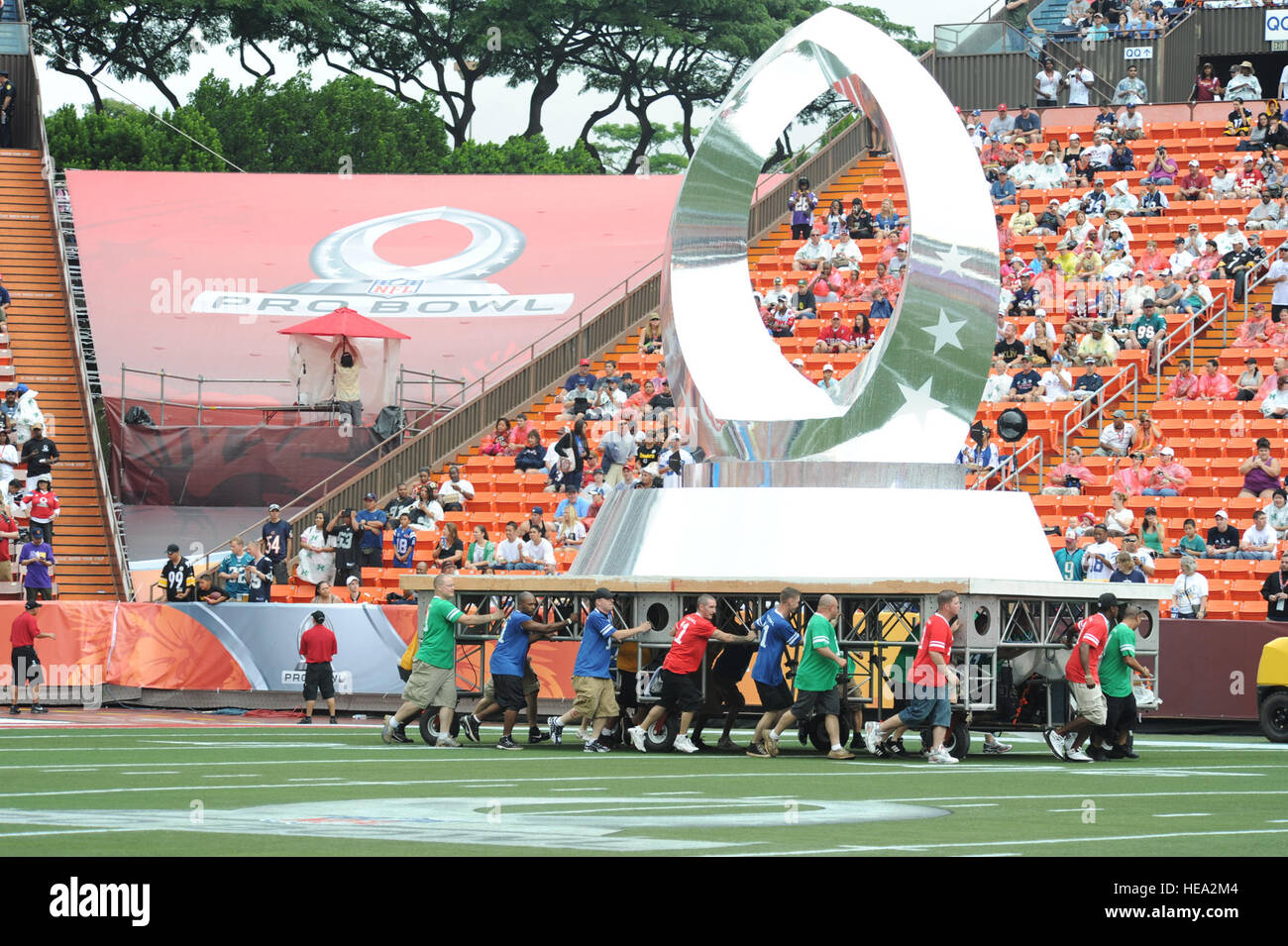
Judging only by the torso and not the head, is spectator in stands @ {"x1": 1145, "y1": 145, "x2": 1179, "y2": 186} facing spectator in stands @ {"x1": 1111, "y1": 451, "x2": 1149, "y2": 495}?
yes

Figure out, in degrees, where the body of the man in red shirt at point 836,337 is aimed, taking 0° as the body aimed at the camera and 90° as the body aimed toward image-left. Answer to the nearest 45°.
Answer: approximately 0°

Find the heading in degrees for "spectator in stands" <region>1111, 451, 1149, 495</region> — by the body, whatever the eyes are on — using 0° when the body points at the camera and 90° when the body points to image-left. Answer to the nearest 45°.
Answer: approximately 45°

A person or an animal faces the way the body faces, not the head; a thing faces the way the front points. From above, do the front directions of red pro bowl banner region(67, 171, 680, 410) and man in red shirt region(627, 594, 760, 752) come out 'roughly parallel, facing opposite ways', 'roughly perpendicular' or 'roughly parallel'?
roughly perpendicular

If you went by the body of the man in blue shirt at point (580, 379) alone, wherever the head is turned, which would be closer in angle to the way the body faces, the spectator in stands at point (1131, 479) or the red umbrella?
the spectator in stands

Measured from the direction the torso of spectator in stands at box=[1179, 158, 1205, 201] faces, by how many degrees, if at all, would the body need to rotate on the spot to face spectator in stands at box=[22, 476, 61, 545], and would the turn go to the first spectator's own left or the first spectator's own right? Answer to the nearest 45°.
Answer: approximately 45° to the first spectator's own right

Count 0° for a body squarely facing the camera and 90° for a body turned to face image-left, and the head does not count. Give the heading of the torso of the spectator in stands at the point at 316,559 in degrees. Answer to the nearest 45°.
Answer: approximately 0°

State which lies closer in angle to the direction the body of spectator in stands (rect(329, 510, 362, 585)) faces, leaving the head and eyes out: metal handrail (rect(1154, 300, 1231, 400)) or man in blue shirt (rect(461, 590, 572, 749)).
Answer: the man in blue shirt

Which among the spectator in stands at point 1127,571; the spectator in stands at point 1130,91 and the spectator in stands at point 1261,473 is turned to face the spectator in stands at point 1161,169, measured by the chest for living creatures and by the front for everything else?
the spectator in stands at point 1130,91

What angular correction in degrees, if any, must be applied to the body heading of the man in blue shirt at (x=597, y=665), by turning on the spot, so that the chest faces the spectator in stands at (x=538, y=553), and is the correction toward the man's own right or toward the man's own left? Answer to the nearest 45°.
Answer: approximately 90° to the man's own left
